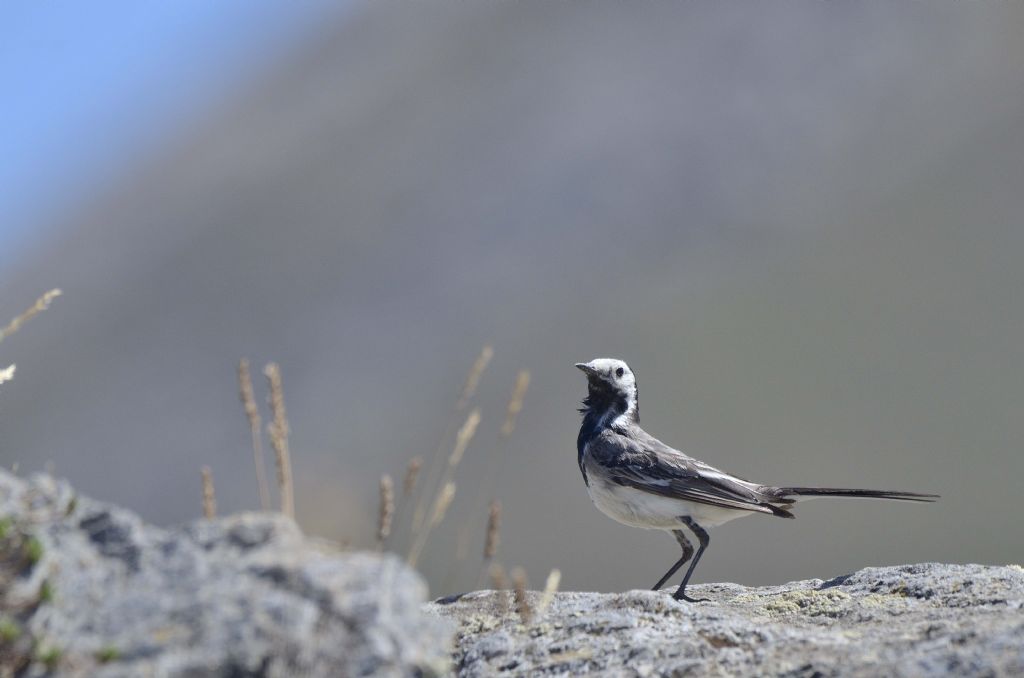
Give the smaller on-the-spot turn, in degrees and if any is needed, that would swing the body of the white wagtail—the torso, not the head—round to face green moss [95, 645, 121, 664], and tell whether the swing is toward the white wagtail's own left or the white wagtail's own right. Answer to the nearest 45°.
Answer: approximately 90° to the white wagtail's own left

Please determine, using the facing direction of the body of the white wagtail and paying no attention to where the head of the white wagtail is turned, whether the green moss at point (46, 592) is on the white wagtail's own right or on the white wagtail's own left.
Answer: on the white wagtail's own left

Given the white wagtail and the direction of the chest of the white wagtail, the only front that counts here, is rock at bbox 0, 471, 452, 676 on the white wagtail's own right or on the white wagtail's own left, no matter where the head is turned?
on the white wagtail's own left

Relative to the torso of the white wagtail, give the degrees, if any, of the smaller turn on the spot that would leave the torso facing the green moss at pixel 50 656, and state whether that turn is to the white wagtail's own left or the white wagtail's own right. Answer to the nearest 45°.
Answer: approximately 90° to the white wagtail's own left

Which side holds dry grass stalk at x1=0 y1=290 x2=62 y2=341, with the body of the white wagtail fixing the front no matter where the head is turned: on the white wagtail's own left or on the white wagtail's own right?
on the white wagtail's own left

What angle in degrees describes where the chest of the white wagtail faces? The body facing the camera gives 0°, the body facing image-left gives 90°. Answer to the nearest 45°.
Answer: approximately 90°

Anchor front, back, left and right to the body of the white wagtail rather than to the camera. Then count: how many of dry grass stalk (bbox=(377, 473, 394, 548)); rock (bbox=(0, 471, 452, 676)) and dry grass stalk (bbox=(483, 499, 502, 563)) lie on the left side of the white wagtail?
3
